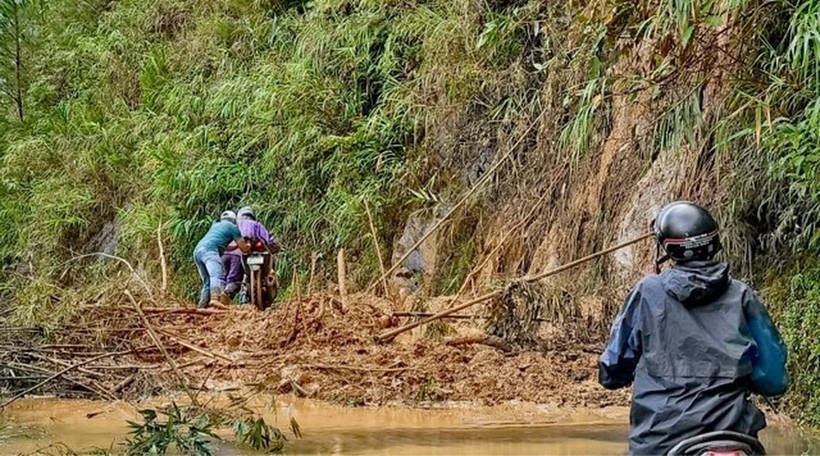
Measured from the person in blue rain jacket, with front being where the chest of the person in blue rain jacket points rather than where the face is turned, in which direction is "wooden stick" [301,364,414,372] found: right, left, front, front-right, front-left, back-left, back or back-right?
front-left

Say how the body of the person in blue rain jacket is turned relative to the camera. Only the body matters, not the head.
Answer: away from the camera

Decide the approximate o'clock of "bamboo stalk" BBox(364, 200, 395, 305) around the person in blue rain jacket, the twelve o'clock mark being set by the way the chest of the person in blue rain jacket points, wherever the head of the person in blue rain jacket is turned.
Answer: The bamboo stalk is roughly at 11 o'clock from the person in blue rain jacket.

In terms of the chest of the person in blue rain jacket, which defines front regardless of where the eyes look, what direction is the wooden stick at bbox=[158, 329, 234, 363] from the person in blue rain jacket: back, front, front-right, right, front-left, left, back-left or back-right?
front-left

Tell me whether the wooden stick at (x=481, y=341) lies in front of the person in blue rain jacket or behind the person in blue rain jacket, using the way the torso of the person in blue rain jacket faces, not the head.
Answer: in front

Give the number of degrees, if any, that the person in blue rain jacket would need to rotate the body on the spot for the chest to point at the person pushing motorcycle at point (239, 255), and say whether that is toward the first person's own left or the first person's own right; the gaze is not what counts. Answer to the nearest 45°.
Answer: approximately 45° to the first person's own left

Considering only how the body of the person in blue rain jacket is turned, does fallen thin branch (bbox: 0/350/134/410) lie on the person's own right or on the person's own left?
on the person's own left

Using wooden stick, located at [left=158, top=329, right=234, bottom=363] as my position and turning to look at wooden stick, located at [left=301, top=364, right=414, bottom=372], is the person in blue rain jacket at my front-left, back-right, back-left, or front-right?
front-right

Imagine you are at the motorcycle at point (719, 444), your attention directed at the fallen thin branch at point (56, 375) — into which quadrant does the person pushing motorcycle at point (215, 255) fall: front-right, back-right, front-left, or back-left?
front-right
